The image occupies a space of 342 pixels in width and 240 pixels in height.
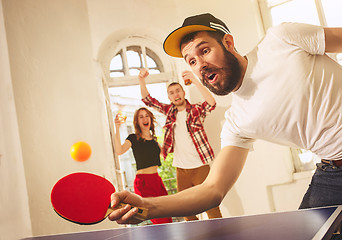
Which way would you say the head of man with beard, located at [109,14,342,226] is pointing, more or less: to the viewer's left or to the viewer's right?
to the viewer's left

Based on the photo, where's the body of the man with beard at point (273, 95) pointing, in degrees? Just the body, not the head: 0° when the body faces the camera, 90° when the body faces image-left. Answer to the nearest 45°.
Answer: approximately 45°

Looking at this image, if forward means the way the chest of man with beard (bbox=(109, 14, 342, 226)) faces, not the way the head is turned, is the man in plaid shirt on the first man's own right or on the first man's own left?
on the first man's own right
